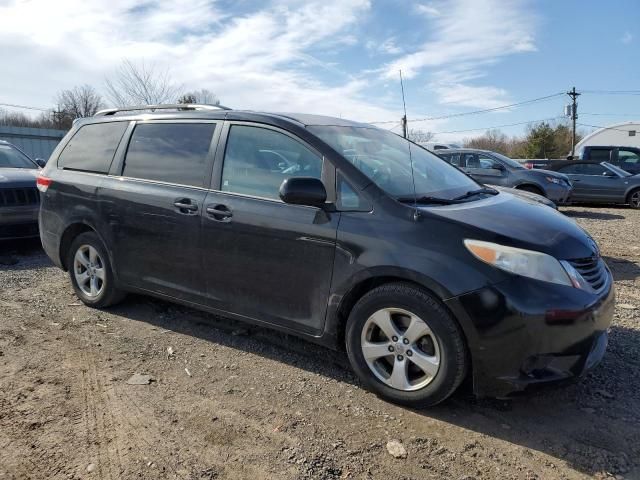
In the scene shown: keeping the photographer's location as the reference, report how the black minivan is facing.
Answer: facing the viewer and to the right of the viewer

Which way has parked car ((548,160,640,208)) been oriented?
to the viewer's right

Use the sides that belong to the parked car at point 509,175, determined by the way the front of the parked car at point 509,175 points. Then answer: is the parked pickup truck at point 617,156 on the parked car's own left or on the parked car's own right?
on the parked car's own left

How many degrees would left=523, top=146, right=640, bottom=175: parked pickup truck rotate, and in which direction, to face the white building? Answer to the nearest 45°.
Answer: approximately 90° to its left

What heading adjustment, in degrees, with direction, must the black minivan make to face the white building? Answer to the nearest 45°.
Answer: approximately 90° to its left

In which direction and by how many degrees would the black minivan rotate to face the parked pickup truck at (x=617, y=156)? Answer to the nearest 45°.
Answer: approximately 90° to its left

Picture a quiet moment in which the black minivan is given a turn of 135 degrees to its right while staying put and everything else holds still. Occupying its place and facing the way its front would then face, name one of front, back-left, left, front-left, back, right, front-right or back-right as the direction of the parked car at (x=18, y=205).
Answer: front-right

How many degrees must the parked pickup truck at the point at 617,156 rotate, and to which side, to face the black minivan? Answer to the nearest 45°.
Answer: approximately 90° to its right

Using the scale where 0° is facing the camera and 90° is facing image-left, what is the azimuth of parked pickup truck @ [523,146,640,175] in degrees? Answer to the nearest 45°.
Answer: approximately 270°
